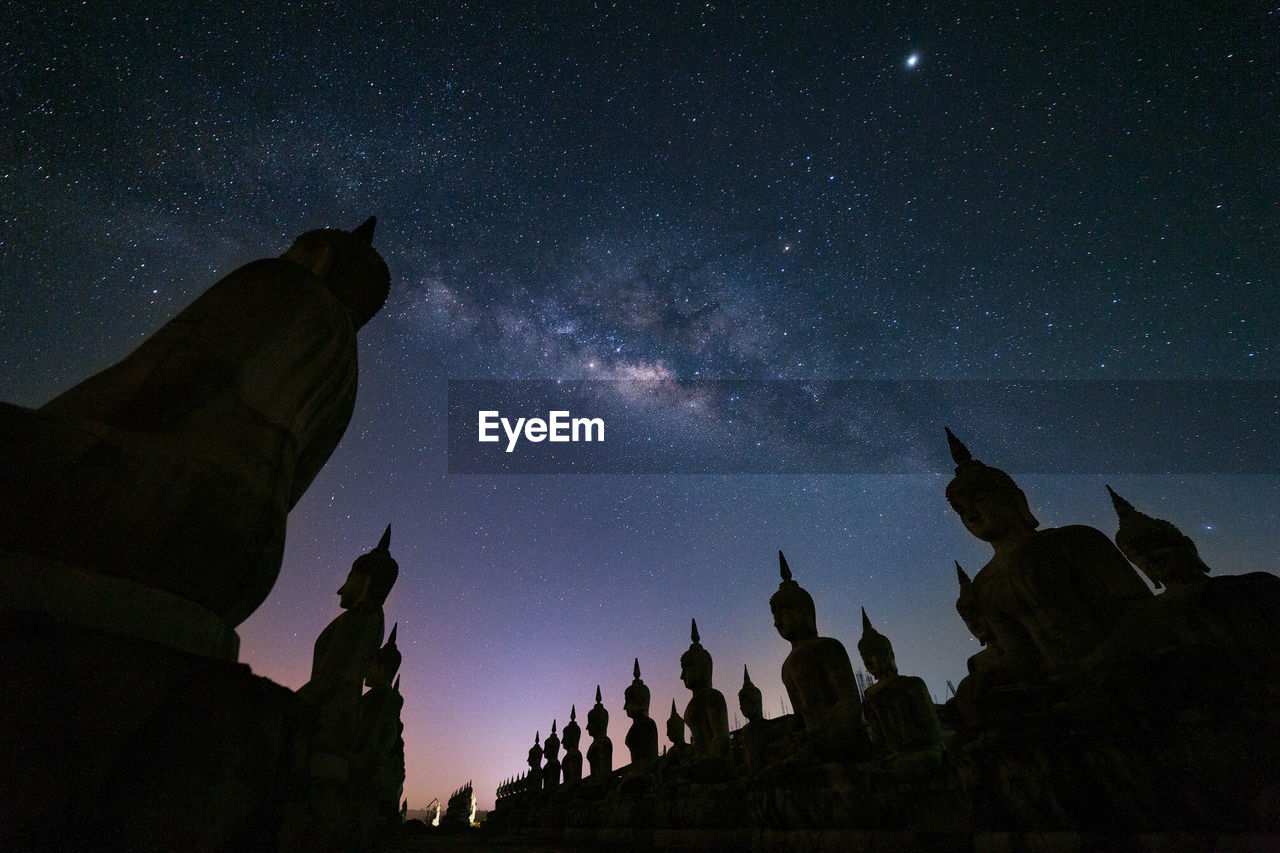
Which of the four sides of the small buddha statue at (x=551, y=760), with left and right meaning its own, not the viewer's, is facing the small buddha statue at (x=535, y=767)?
right

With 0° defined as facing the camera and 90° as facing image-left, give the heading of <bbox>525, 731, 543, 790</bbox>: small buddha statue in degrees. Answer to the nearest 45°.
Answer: approximately 90°

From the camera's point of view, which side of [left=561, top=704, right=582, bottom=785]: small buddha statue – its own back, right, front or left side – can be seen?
left

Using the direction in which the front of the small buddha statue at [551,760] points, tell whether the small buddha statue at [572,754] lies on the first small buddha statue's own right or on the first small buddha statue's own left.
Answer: on the first small buddha statue's own left

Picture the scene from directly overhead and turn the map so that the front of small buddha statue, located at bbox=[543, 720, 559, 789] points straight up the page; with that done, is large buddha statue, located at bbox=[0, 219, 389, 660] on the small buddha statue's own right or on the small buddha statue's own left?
on the small buddha statue's own left

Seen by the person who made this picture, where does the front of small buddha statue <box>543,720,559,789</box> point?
facing to the left of the viewer

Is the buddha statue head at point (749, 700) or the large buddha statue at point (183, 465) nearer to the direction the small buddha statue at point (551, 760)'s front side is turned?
the large buddha statue

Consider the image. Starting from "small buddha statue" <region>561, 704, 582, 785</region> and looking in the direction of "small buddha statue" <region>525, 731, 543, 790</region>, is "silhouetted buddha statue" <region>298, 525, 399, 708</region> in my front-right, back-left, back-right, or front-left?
back-left

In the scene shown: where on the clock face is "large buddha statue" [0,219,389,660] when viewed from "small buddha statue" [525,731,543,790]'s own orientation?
The large buddha statue is roughly at 9 o'clock from the small buddha statue.

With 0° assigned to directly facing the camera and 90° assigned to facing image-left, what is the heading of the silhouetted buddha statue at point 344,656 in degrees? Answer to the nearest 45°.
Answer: approximately 90°

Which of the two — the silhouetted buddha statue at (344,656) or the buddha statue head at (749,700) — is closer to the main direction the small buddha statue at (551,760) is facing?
the silhouetted buddha statue
